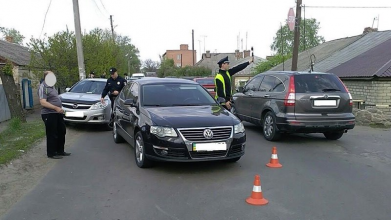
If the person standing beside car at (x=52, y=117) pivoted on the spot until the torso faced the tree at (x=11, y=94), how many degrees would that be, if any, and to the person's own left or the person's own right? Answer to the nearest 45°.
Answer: approximately 90° to the person's own left

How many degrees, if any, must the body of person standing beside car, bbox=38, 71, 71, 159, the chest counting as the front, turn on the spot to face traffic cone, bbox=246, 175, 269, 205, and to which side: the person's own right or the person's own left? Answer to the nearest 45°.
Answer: approximately 45° to the person's own right

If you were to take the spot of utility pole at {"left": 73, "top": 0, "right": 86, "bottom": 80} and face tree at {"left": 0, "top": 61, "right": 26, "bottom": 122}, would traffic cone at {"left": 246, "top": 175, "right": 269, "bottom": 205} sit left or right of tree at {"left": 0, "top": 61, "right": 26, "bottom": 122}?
left

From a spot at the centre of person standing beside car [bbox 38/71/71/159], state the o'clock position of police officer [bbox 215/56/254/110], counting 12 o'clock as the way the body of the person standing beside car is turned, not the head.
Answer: The police officer is roughly at 12 o'clock from the person standing beside car.

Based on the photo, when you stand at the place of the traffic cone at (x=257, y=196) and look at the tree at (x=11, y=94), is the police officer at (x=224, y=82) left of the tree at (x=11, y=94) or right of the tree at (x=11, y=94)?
right

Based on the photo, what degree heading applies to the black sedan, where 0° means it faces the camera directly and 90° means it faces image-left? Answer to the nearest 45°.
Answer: approximately 315°

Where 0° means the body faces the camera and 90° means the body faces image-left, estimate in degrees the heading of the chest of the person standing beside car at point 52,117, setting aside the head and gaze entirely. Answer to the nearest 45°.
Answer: approximately 270°

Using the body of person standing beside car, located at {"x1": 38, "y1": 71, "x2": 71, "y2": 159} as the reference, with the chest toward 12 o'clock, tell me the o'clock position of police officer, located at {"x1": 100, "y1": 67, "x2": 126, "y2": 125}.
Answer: The police officer is roughly at 10 o'clock from the person standing beside car.

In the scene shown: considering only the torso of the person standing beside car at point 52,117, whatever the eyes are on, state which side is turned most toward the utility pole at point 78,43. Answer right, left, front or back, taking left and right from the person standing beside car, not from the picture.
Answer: left

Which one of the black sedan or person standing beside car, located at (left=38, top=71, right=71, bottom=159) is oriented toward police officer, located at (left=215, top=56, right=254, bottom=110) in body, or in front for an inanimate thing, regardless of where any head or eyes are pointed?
the person standing beside car
